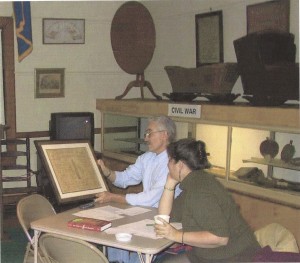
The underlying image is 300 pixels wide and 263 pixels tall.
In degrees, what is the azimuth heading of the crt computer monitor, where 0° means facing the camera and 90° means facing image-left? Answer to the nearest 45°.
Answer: approximately 0°

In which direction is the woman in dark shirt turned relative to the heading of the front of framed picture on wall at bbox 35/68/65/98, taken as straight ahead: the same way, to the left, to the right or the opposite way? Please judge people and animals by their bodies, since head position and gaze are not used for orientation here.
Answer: to the right

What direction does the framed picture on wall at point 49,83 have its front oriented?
toward the camera

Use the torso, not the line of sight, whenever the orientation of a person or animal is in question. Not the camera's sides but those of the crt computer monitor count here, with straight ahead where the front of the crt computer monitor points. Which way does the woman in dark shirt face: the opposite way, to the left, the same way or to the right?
to the right

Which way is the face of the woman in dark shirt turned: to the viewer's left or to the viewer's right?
to the viewer's left

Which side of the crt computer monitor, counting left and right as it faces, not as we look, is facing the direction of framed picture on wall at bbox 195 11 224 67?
left

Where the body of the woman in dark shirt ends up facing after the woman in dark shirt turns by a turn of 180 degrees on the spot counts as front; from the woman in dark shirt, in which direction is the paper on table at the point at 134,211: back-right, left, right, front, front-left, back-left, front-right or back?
back-left

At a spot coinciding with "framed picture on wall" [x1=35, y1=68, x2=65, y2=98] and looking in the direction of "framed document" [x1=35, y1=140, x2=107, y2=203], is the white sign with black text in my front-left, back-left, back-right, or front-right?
front-left

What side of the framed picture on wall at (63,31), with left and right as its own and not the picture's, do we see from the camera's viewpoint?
front

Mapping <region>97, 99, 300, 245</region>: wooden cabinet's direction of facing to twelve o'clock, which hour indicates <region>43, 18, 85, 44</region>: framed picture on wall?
The framed picture on wall is roughly at 3 o'clock from the wooden cabinet.

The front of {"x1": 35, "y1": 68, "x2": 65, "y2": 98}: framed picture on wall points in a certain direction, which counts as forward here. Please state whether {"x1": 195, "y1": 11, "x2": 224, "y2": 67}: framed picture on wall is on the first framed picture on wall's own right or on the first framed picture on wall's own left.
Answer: on the first framed picture on wall's own left

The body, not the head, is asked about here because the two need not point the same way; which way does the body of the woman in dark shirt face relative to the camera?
to the viewer's left
